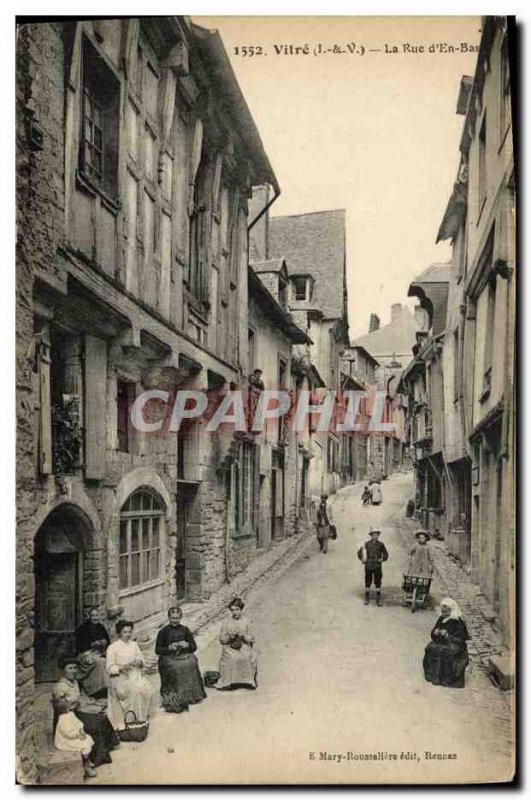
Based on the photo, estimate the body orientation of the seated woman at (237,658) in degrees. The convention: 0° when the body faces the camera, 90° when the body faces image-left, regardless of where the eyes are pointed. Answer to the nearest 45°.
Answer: approximately 0°

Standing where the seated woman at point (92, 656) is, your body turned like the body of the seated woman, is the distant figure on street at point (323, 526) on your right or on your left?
on your left

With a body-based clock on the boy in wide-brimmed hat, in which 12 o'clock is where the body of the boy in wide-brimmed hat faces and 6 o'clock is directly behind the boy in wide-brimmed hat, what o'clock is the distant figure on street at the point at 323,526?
The distant figure on street is roughly at 5 o'clock from the boy in wide-brimmed hat.

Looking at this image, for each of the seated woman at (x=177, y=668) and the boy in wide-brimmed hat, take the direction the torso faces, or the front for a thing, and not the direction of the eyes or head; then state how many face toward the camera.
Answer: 2

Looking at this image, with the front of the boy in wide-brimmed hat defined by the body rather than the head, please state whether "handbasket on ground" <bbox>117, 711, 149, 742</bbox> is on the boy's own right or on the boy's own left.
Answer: on the boy's own right
